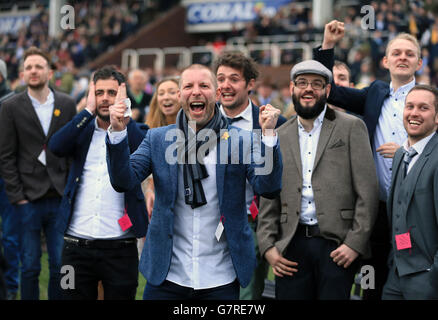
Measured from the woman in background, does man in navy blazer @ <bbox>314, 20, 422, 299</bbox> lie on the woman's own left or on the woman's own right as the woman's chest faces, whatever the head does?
on the woman's own left

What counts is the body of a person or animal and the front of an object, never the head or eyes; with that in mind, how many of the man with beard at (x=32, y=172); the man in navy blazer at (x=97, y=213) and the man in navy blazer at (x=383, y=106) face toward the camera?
3

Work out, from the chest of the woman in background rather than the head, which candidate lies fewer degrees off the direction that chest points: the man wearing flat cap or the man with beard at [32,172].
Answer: the man wearing flat cap

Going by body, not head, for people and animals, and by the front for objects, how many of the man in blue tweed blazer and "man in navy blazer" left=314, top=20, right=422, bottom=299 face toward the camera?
2

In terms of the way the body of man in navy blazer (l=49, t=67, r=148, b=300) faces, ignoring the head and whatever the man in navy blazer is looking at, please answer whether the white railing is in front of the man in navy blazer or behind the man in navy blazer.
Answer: behind

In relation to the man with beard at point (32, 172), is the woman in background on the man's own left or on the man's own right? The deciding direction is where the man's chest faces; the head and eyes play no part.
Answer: on the man's own left

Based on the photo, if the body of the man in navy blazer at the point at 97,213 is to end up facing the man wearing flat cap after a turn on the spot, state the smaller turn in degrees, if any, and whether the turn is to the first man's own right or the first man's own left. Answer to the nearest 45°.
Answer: approximately 90° to the first man's own left

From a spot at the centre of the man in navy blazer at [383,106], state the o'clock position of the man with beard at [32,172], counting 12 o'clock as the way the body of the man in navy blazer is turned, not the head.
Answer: The man with beard is roughly at 3 o'clock from the man in navy blazer.
